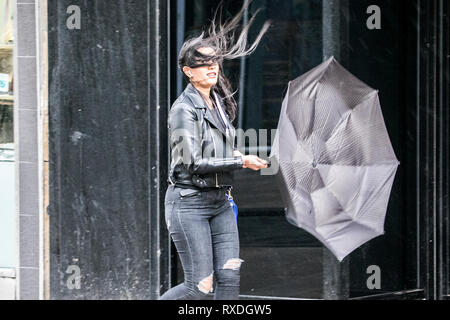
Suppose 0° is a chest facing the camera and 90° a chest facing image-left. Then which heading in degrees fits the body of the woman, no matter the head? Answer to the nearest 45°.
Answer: approximately 315°

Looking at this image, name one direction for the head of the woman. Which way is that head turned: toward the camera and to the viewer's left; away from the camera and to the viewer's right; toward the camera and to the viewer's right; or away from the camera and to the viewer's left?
toward the camera and to the viewer's right
